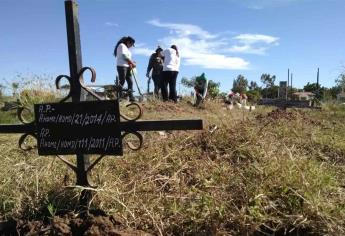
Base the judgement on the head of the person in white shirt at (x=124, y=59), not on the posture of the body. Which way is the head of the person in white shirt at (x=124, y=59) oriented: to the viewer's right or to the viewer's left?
to the viewer's right

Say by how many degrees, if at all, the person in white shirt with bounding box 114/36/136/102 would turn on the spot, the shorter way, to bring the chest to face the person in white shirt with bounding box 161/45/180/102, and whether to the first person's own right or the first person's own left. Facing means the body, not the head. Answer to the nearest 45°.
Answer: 0° — they already face them

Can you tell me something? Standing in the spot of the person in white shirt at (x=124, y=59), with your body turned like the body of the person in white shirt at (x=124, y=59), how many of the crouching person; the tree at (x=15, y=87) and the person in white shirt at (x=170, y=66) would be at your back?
1

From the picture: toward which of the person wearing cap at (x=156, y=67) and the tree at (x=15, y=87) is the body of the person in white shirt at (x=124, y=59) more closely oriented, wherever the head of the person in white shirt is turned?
the person wearing cap

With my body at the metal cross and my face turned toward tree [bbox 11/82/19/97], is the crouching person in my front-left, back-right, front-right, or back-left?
front-right

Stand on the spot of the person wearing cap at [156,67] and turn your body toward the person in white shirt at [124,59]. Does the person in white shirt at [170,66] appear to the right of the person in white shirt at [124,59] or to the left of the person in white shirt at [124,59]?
left

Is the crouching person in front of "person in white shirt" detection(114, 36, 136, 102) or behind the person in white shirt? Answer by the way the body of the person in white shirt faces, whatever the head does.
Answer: in front

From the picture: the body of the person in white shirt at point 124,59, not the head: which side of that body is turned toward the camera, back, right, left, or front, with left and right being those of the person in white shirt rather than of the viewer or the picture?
right

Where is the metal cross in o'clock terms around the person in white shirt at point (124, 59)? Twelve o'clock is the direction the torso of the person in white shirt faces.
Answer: The metal cross is roughly at 3 o'clock from the person in white shirt.

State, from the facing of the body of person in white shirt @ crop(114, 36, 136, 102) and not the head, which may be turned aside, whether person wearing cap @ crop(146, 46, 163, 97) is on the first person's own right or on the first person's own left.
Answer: on the first person's own left

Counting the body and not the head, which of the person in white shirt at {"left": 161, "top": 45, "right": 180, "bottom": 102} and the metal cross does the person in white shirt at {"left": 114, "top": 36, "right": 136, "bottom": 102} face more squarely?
the person in white shirt

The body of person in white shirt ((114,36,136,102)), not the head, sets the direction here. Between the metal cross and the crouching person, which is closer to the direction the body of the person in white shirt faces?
the crouching person

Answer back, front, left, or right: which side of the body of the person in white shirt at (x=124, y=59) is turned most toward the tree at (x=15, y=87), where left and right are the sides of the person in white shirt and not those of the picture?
back
